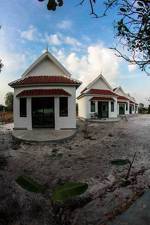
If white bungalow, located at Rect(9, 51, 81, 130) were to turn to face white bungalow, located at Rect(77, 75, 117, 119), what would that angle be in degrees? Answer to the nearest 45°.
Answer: approximately 135° to its left

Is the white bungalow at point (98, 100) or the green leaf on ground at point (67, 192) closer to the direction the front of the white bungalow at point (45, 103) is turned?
the green leaf on ground

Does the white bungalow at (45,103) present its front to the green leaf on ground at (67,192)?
yes

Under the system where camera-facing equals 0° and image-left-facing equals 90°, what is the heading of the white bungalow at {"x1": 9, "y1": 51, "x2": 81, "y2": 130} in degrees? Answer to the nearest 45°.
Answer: approximately 0°
